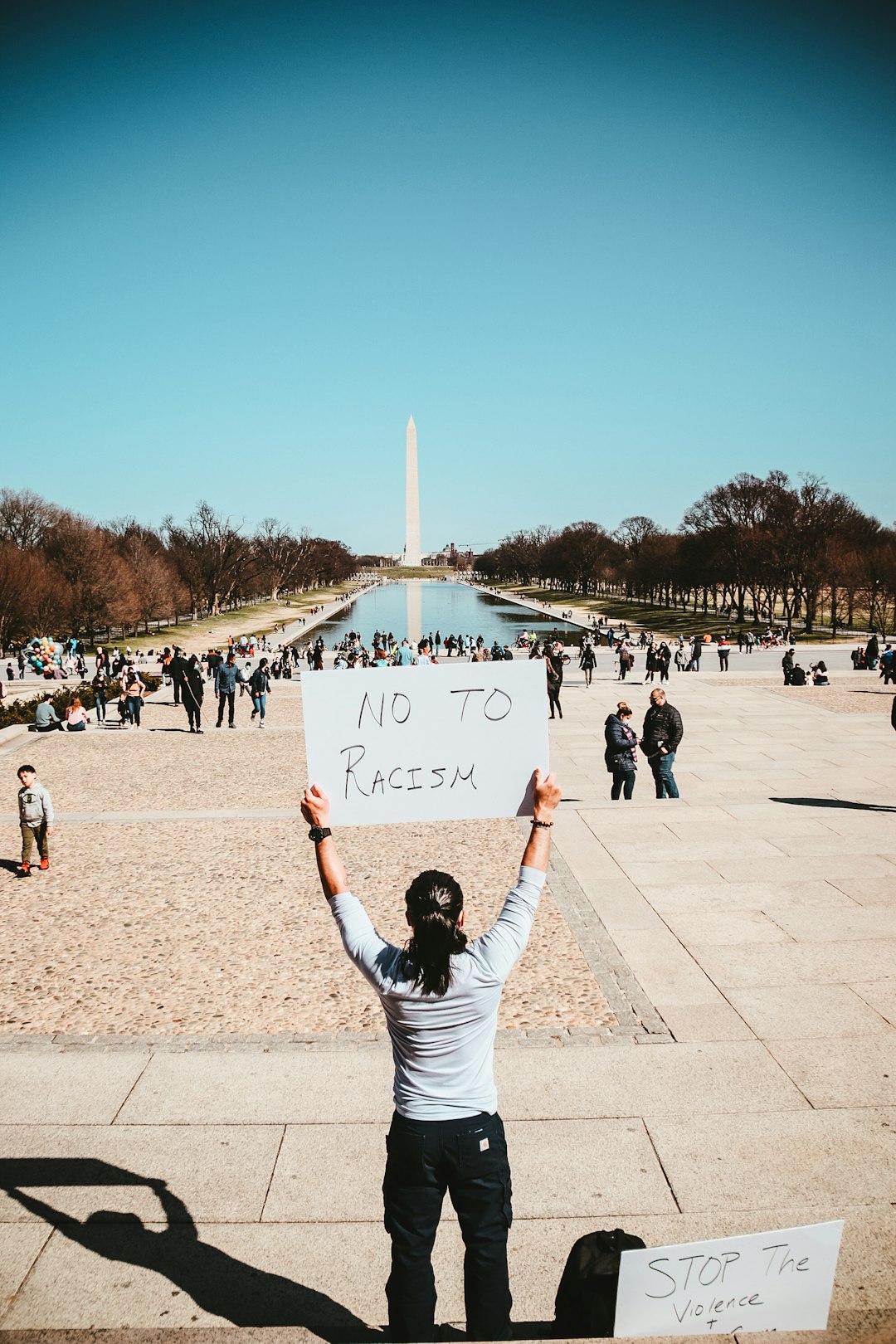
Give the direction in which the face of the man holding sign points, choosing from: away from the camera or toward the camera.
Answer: away from the camera

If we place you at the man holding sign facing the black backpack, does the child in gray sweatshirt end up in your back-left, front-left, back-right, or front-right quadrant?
back-left

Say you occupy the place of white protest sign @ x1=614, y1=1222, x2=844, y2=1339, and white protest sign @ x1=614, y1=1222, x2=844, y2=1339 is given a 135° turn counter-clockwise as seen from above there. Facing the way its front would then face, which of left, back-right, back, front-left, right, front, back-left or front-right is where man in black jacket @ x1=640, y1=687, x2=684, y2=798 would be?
front-left

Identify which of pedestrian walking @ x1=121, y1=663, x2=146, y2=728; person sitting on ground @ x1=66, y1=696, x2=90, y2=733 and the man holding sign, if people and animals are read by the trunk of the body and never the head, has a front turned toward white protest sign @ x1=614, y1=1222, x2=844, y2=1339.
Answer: the pedestrian walking

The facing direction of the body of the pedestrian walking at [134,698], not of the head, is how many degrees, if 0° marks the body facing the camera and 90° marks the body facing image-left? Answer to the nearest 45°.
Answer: approximately 0°

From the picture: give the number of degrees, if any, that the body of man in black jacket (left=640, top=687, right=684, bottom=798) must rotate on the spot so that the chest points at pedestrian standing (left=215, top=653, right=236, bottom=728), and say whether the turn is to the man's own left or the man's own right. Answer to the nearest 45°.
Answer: approximately 90° to the man's own right

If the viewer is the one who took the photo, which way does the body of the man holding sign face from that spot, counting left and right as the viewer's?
facing away from the viewer

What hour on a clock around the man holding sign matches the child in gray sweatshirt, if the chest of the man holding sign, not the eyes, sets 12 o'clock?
The child in gray sweatshirt is roughly at 11 o'clock from the man holding sign.

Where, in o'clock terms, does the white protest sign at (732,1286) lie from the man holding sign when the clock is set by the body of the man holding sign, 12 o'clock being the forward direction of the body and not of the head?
The white protest sign is roughly at 4 o'clock from the man holding sign.

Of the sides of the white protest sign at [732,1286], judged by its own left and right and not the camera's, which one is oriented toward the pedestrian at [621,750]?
back
